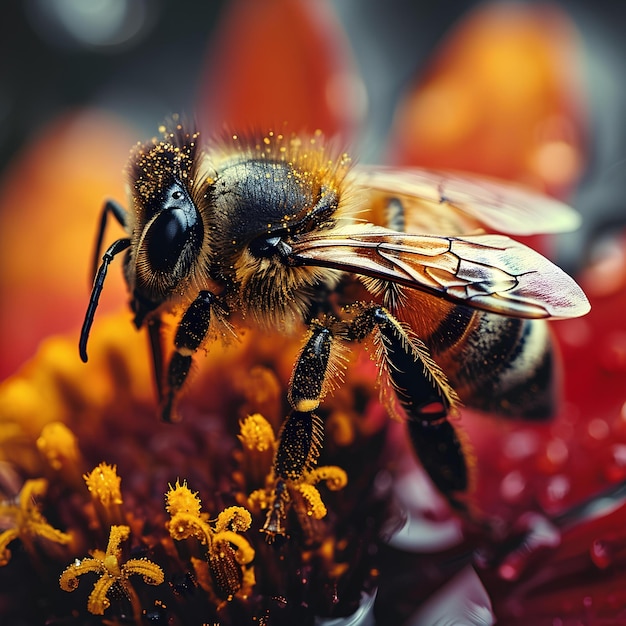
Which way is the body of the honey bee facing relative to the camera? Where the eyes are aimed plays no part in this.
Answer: to the viewer's left
